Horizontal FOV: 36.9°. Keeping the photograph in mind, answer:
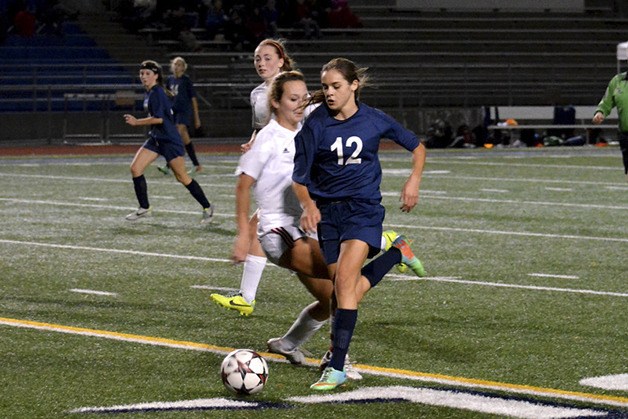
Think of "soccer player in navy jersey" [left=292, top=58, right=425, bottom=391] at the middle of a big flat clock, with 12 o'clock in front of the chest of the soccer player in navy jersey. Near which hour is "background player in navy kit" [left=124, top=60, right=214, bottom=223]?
The background player in navy kit is roughly at 4 o'clock from the soccer player in navy jersey.

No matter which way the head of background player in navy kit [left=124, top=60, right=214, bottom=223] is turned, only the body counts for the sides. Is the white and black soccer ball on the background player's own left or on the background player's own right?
on the background player's own left

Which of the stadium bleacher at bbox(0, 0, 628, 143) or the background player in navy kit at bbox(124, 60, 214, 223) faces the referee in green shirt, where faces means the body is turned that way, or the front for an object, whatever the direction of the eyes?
the stadium bleacher

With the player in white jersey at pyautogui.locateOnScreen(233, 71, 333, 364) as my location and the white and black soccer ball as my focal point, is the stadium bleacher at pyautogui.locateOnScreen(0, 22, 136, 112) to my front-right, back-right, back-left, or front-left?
back-right

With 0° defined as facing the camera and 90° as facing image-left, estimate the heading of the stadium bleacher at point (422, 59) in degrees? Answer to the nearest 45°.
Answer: approximately 0°

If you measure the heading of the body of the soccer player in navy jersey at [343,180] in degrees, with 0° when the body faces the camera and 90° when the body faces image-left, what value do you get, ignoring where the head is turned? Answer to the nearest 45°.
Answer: approximately 45°
